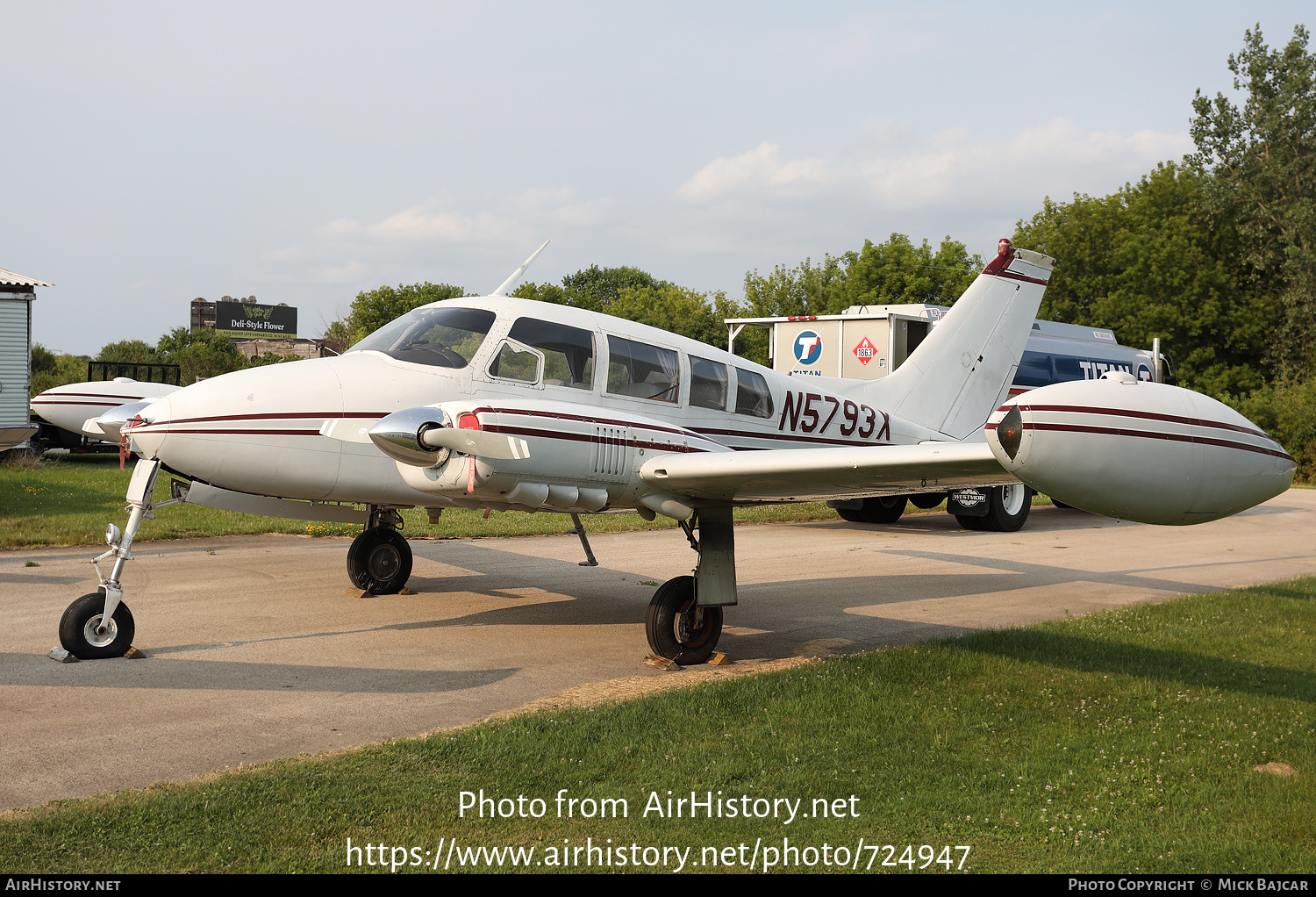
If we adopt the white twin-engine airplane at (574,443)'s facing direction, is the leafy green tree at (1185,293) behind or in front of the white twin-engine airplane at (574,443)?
behind

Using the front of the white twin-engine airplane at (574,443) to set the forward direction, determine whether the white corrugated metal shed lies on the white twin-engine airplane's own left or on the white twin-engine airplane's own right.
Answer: on the white twin-engine airplane's own right

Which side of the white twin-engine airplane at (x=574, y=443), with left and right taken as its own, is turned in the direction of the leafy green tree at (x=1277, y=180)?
back

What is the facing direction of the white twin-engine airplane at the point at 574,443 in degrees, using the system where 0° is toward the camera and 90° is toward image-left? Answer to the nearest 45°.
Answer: approximately 45°

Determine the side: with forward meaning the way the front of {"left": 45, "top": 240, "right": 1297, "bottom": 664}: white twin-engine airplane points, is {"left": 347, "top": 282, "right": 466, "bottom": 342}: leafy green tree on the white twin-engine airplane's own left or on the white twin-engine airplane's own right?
on the white twin-engine airplane's own right
